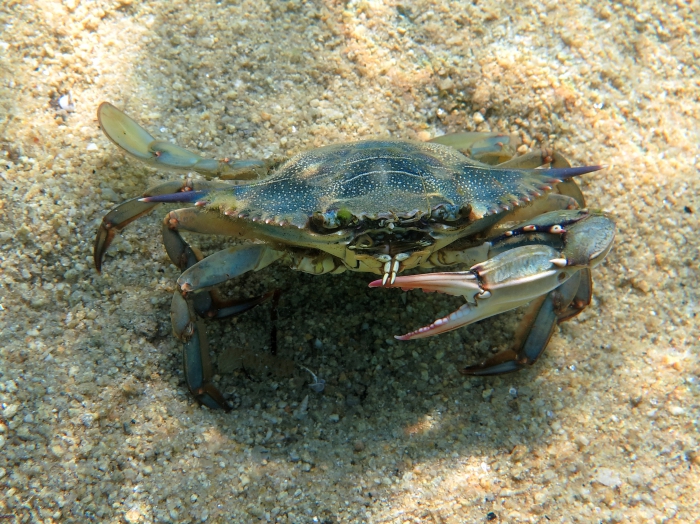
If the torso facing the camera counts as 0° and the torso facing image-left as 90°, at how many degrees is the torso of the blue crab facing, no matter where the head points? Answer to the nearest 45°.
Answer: approximately 0°
